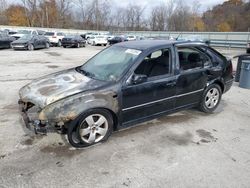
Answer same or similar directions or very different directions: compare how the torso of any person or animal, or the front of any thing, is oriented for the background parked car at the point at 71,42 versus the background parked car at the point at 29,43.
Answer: same or similar directions

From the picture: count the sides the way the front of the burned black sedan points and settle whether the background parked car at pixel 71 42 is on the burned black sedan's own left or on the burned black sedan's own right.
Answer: on the burned black sedan's own right

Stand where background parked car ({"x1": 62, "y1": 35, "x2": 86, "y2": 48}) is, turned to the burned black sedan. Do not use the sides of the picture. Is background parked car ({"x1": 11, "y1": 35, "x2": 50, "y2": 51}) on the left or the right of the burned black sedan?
right

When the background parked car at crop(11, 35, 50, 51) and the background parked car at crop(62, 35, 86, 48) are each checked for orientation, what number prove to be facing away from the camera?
0

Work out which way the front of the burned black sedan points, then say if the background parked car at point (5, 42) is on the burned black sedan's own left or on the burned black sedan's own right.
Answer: on the burned black sedan's own right

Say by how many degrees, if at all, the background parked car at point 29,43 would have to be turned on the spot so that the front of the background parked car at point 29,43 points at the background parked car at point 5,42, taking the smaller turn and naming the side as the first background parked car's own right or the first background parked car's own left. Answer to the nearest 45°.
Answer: approximately 90° to the first background parked car's own right

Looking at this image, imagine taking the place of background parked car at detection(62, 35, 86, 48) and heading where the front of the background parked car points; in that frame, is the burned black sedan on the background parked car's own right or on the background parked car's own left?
on the background parked car's own left

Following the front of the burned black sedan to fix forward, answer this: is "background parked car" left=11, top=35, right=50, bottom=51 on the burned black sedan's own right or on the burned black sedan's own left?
on the burned black sedan's own right

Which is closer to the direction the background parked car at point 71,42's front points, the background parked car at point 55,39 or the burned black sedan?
the burned black sedan
